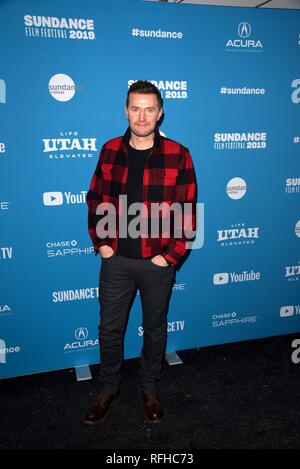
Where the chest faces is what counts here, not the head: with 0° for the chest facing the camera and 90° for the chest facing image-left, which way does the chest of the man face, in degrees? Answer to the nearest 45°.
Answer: approximately 0°
